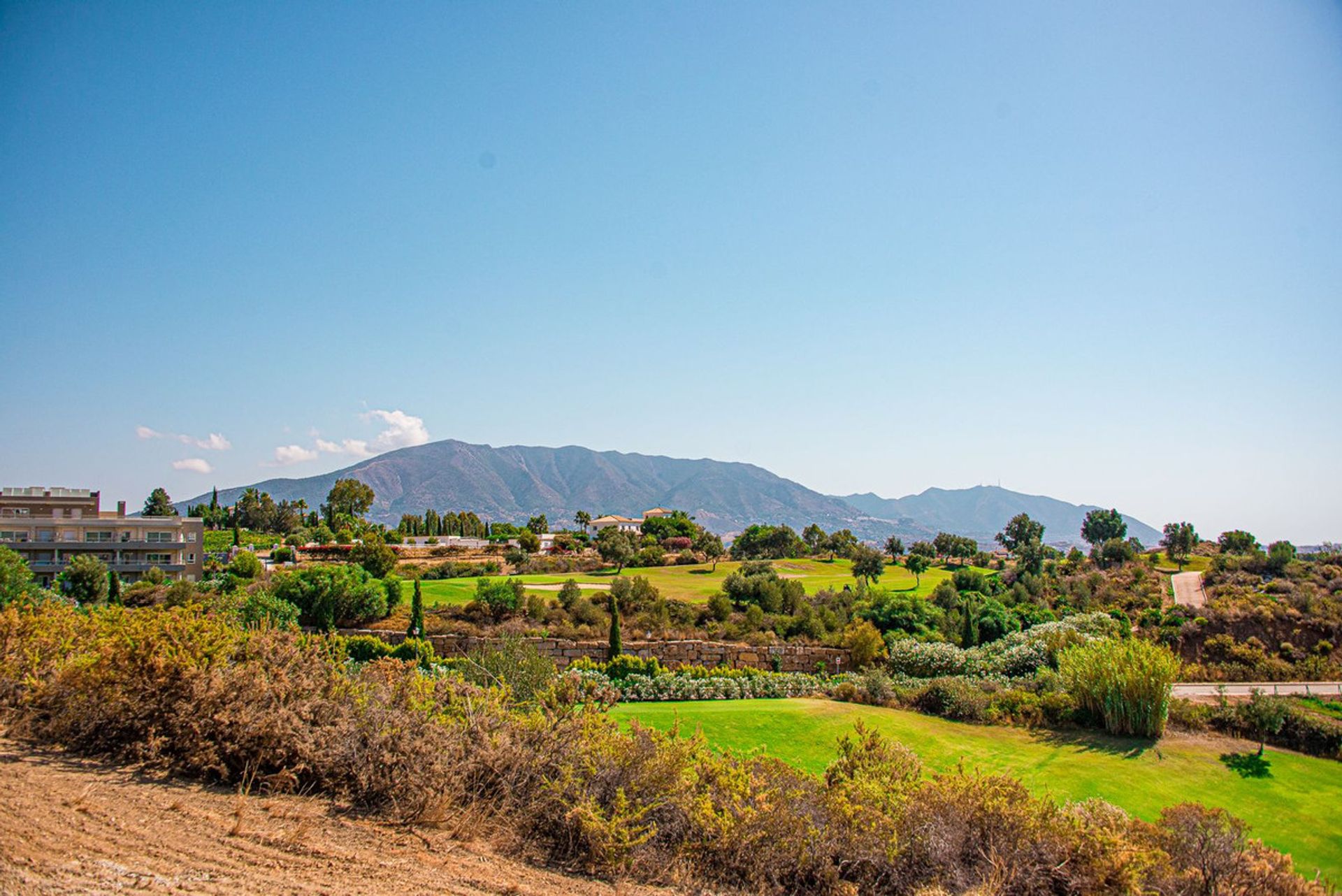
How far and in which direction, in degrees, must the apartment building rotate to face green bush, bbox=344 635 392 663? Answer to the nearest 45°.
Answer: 0° — it already faces it

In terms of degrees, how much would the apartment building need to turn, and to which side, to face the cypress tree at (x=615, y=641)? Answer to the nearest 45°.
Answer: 0° — it already faces it

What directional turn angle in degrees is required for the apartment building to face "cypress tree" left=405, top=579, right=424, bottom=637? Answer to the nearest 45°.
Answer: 0° — it already faces it

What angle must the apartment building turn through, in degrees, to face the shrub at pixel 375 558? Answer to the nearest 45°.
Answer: approximately 45° to its left

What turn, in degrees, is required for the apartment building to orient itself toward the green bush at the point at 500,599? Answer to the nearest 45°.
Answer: approximately 45° to its left

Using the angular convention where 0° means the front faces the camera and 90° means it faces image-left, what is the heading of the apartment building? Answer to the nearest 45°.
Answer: approximately 0°
